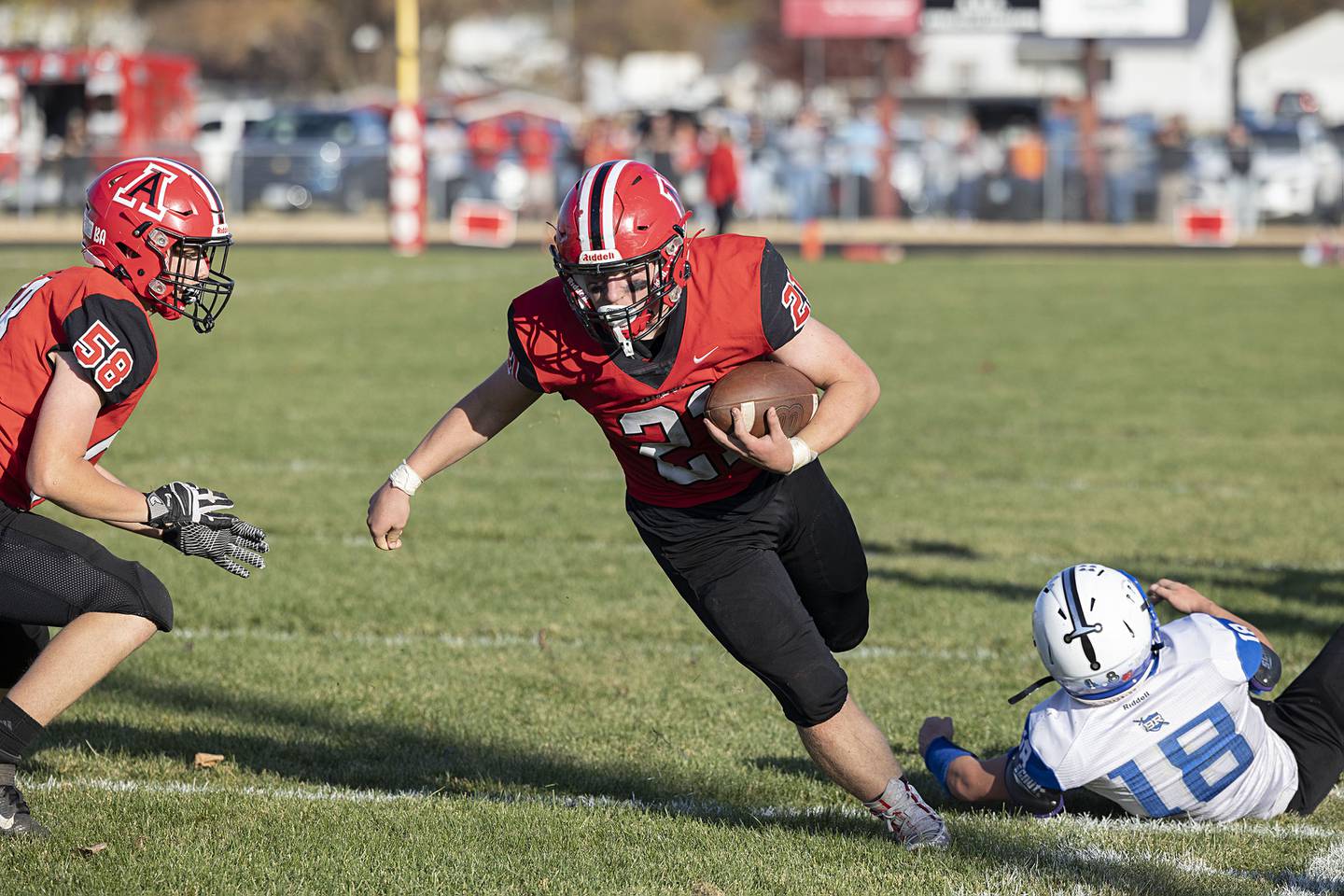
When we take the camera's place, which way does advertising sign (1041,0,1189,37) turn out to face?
facing the viewer

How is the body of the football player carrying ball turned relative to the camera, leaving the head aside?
toward the camera

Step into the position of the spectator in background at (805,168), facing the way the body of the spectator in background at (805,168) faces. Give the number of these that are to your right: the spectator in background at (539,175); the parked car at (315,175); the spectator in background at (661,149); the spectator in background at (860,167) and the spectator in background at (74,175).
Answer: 4

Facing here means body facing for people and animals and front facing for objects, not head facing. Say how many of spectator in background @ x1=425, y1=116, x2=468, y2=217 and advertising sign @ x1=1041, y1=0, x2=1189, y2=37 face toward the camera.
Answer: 2

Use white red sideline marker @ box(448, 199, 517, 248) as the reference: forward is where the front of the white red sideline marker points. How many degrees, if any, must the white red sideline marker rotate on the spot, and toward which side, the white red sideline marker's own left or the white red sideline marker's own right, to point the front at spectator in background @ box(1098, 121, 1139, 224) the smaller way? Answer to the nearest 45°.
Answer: approximately 90° to the white red sideline marker's own left

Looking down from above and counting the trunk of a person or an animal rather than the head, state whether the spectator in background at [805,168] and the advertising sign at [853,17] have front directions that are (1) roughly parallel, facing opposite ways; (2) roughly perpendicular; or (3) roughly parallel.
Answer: roughly parallel

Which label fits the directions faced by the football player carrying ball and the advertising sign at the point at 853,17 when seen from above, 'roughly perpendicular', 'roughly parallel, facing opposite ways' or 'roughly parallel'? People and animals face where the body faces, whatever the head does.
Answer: roughly parallel

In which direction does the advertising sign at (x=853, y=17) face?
toward the camera

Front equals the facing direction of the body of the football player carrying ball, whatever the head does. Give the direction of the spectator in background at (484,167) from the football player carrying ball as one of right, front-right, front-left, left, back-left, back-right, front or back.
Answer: back

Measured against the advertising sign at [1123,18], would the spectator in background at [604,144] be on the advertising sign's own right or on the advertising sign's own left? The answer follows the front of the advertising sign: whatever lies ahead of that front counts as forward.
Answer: on the advertising sign's own right

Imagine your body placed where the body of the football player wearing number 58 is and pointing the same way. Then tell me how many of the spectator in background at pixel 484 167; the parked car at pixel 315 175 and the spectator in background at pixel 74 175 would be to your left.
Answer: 3

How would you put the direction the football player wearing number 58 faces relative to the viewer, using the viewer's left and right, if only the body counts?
facing to the right of the viewer

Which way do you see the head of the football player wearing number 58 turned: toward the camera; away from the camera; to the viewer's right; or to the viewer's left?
to the viewer's right

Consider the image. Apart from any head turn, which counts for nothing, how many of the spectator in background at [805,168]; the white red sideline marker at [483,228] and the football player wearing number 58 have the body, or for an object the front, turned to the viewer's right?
1

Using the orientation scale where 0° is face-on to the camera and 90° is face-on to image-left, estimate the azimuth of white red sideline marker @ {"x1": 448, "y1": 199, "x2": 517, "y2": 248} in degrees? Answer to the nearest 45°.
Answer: approximately 0°
